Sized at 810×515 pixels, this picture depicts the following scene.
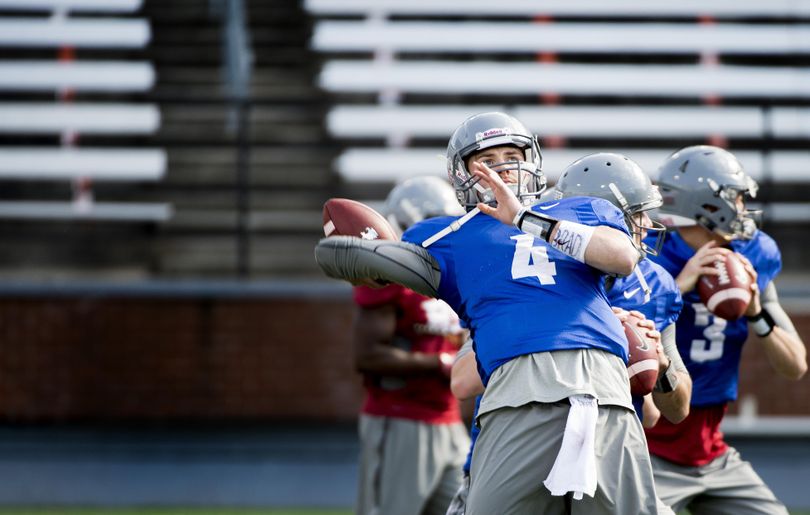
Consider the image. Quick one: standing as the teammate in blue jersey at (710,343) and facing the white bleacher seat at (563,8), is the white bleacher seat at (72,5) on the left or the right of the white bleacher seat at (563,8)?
left

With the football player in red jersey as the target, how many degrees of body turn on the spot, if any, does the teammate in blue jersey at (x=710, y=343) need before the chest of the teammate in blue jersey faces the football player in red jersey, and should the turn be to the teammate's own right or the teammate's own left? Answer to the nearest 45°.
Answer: approximately 135° to the teammate's own right

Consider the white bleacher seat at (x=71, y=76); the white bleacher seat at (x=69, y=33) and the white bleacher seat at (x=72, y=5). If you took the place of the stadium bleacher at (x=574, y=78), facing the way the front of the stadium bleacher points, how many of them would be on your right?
3

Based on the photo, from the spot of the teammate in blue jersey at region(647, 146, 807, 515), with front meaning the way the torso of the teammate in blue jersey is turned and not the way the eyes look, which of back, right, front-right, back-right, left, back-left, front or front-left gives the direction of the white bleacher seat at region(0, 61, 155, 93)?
back

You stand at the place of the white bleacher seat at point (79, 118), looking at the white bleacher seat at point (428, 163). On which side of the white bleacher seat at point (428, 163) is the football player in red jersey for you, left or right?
right
